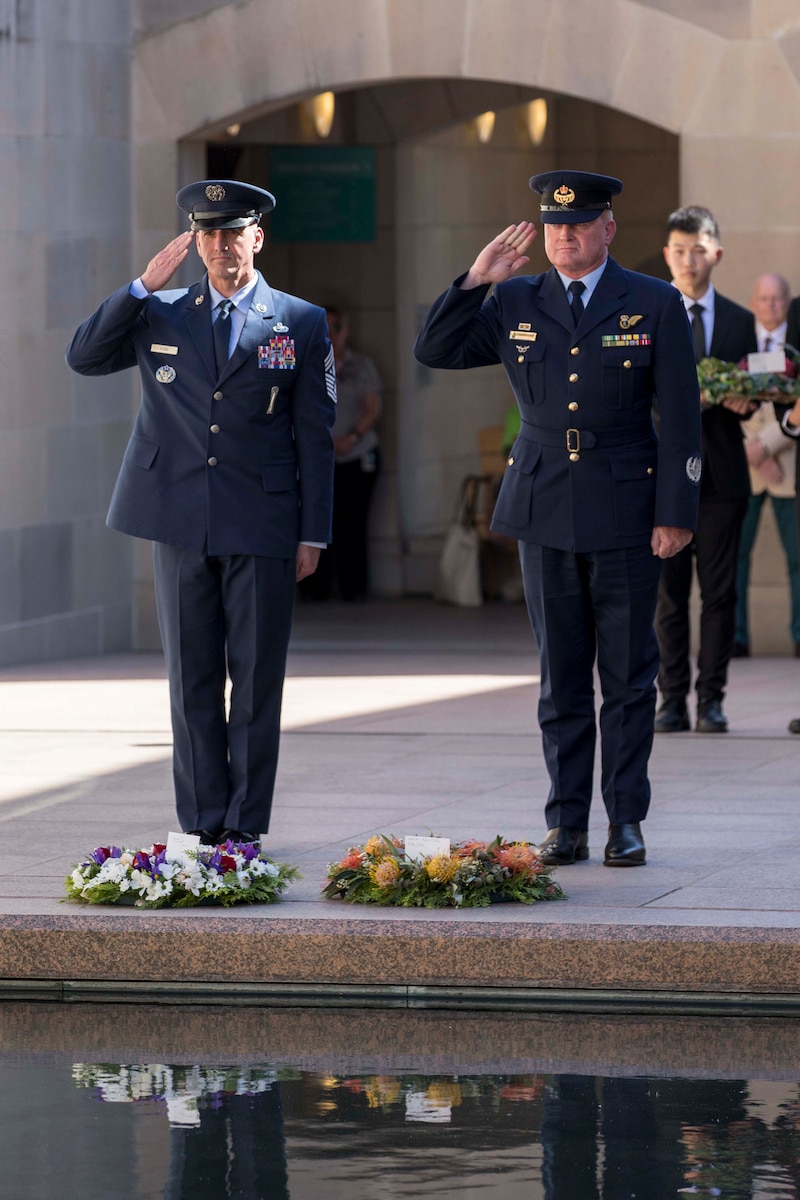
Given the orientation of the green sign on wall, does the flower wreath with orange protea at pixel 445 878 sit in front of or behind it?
in front

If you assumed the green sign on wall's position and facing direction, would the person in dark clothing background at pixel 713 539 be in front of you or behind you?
in front

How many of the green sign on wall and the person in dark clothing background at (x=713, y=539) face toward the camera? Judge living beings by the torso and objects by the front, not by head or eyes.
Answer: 2

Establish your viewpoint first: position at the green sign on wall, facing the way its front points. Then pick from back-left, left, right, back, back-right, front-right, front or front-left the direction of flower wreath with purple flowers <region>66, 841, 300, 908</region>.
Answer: front

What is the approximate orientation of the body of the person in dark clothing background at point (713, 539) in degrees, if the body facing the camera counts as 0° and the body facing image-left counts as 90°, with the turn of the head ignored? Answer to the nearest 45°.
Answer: approximately 0°

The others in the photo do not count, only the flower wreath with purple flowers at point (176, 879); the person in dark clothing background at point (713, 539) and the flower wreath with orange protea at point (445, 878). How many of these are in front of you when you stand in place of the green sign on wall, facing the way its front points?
3

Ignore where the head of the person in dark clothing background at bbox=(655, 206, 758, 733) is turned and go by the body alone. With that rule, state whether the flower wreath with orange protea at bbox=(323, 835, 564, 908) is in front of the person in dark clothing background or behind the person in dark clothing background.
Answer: in front

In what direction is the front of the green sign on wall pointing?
toward the camera
